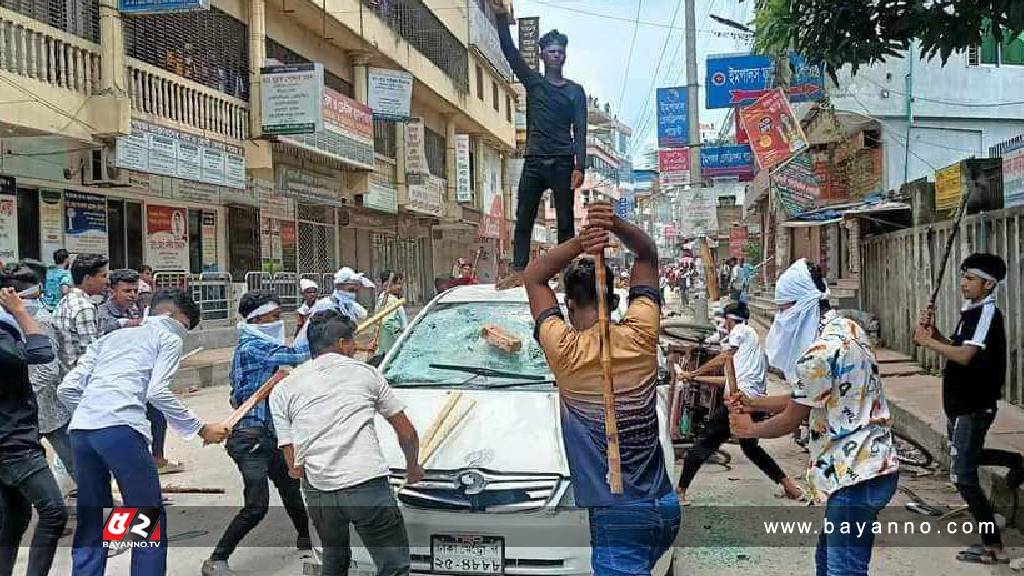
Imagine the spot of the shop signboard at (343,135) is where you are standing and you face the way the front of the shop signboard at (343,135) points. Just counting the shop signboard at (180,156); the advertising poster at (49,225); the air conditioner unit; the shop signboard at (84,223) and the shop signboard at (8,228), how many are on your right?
5

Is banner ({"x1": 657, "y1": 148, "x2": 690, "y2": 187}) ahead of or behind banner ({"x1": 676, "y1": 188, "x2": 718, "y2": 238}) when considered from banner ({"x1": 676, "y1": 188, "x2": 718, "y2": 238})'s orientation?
behind

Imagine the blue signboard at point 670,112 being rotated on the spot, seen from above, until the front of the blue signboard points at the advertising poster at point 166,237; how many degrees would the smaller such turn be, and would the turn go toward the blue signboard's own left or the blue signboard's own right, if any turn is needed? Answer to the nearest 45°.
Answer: approximately 45° to the blue signboard's own right

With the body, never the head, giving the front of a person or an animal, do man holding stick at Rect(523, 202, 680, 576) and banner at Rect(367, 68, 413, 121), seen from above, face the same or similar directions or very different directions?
very different directions

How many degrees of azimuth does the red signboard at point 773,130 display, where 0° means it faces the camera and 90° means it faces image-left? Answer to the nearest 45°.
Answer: approximately 0°

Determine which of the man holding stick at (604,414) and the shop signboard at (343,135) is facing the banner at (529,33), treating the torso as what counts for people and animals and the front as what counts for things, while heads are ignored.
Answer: the man holding stick

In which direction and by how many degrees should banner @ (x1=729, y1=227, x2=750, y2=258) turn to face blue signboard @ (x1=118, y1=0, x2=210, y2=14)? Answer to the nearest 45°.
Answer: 0° — it already faces it

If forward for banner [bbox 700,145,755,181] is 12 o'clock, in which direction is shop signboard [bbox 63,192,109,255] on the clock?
The shop signboard is roughly at 1 o'clock from the banner.

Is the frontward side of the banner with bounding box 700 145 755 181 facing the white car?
yes

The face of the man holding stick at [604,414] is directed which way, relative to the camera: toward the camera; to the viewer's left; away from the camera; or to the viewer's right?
away from the camera

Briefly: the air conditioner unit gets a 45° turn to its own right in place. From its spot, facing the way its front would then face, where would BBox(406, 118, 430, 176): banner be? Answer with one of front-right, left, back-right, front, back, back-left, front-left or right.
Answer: back-left
